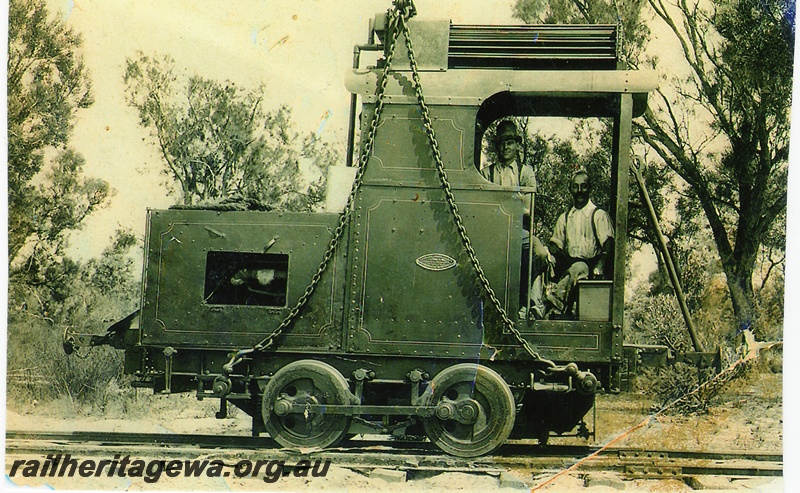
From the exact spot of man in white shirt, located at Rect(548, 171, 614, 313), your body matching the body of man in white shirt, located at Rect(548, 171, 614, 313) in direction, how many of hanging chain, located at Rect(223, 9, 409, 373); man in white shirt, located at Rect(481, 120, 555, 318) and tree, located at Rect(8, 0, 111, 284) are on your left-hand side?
0

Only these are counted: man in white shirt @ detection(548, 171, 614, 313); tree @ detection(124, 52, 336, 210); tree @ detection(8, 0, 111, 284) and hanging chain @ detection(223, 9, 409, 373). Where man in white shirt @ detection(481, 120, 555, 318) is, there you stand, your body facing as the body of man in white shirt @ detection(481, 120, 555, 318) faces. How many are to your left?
1

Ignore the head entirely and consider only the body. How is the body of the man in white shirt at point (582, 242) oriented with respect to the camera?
toward the camera

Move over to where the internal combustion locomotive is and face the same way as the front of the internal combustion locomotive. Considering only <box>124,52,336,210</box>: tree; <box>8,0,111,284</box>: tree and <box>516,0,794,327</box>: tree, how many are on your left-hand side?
0

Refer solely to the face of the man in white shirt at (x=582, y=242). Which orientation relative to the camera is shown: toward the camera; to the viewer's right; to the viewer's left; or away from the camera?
toward the camera

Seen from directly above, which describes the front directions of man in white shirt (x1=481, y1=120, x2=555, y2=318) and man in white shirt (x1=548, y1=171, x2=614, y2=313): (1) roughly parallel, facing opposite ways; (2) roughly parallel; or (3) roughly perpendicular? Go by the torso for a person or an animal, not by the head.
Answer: roughly parallel

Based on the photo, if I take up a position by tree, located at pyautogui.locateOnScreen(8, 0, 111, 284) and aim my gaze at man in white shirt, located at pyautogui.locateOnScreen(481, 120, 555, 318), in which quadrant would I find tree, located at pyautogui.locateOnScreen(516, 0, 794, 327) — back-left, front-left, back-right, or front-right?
front-left

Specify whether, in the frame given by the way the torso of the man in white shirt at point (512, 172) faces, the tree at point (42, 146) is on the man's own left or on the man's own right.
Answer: on the man's own right

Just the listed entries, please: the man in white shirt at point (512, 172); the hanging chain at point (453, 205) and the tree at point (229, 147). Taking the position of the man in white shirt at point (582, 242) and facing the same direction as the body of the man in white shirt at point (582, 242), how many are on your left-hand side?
0

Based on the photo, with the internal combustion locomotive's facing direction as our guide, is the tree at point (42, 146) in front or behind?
in front

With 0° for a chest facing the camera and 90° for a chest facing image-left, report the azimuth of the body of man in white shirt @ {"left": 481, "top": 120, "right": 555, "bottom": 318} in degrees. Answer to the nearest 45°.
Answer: approximately 0°

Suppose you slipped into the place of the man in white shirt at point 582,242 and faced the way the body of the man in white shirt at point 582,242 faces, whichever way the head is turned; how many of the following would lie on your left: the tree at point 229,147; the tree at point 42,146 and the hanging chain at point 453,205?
0

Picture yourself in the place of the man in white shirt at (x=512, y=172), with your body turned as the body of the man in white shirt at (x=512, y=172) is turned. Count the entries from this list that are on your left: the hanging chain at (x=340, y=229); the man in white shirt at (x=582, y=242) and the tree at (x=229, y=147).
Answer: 1

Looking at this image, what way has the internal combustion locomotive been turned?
to the viewer's left

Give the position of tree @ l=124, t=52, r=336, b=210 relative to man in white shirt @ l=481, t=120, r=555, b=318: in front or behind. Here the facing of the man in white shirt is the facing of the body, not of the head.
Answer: behind
